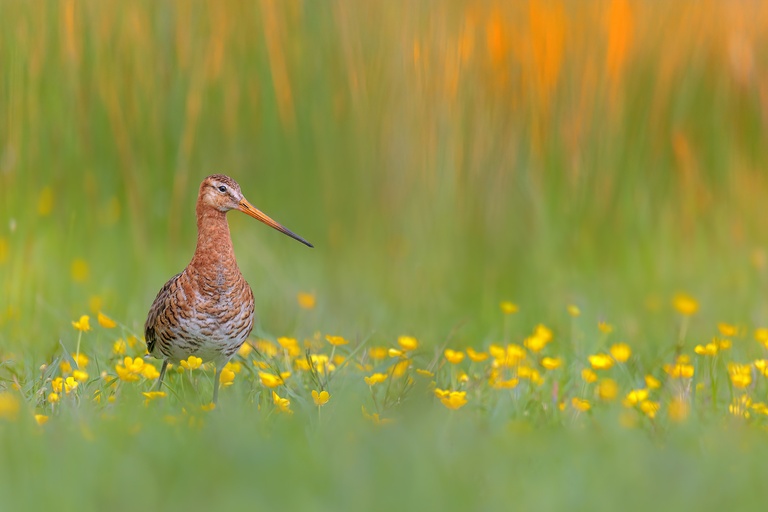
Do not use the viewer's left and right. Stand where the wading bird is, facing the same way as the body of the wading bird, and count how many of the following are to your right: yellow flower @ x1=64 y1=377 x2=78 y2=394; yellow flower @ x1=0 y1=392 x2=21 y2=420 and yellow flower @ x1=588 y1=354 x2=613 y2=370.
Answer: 2

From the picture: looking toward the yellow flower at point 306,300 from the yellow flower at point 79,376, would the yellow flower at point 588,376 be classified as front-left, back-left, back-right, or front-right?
front-right

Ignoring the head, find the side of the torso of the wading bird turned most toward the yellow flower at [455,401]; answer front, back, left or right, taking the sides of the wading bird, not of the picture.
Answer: front

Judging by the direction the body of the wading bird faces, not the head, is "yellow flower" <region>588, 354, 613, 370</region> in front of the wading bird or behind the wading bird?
in front

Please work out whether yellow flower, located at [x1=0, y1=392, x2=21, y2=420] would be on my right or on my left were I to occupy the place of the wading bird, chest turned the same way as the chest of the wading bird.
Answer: on my right

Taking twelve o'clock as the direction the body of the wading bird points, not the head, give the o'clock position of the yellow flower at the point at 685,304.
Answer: The yellow flower is roughly at 10 o'clock from the wading bird.

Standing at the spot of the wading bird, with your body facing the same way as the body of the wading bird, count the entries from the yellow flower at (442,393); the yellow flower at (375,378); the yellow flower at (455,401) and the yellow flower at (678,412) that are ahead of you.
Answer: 4

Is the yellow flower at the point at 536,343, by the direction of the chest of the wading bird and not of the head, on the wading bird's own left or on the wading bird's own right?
on the wading bird's own left

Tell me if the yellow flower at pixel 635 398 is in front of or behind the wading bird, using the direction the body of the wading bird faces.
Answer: in front

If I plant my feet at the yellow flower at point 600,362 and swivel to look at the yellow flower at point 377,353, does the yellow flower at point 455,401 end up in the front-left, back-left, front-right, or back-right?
front-left

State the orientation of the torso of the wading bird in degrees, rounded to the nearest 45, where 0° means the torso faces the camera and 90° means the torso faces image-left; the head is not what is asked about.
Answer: approximately 315°

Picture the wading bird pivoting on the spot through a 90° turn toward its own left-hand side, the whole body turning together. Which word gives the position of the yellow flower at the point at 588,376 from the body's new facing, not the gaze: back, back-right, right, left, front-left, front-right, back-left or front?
front-right

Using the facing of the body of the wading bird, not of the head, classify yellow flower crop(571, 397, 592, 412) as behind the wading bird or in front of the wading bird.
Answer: in front
